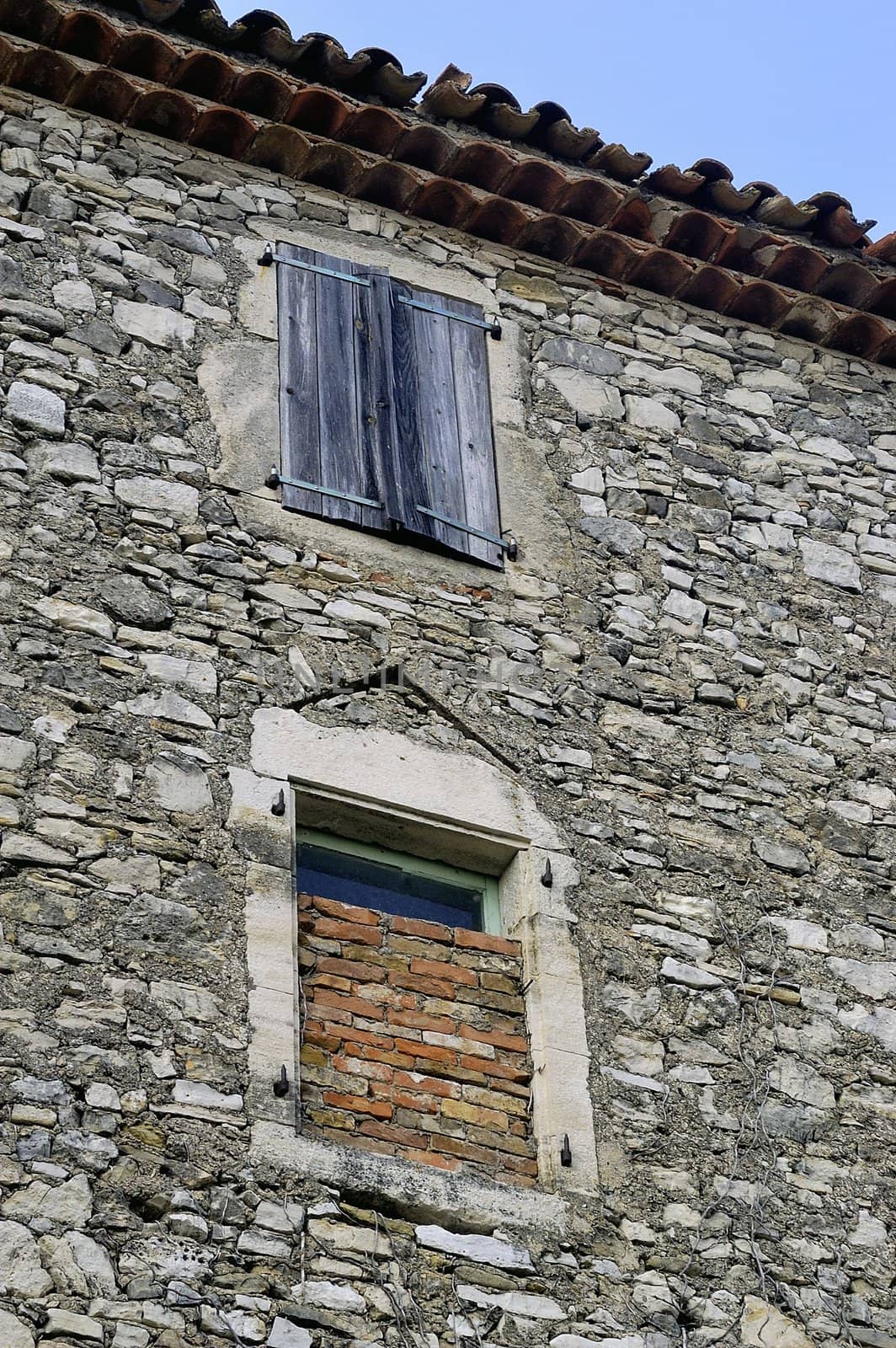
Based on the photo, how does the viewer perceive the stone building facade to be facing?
facing the viewer and to the right of the viewer
